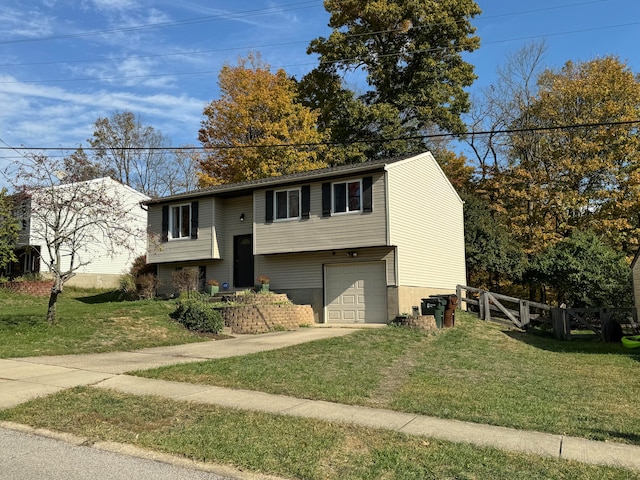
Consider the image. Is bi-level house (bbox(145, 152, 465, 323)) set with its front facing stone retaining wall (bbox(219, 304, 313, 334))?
yes

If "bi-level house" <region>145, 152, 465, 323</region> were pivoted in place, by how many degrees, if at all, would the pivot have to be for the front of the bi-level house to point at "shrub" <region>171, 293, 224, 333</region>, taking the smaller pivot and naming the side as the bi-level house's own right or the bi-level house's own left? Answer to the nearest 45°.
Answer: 0° — it already faces it

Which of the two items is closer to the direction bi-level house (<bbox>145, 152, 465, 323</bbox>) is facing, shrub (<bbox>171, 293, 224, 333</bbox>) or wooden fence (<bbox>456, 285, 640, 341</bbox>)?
the shrub

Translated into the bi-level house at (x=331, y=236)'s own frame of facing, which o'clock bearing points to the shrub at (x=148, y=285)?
The shrub is roughly at 2 o'clock from the bi-level house.

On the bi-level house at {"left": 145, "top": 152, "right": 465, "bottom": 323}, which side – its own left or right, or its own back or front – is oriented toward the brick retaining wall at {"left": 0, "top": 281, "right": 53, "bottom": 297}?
right

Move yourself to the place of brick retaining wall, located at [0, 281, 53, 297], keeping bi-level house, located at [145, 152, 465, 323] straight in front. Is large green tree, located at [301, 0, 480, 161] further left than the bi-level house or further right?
left

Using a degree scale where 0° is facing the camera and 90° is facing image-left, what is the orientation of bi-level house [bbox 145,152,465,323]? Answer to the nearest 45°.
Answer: approximately 45°

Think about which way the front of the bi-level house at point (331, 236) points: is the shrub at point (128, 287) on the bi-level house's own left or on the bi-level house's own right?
on the bi-level house's own right

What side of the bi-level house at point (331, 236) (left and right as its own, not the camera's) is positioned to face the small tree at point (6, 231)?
right

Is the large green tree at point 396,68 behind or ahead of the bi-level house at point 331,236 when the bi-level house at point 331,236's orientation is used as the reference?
behind

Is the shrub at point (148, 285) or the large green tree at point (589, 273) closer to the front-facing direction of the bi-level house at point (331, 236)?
the shrub

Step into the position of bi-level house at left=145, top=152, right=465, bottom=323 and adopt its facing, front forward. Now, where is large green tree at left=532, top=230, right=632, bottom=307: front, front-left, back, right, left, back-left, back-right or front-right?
back-left
